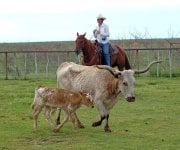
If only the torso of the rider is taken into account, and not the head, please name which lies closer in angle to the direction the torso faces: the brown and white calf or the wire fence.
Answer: the brown and white calf

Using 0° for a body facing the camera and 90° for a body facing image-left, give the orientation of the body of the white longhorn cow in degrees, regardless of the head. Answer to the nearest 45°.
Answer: approximately 315°

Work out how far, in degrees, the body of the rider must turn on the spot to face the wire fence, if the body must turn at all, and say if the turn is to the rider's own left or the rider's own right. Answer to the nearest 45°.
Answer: approximately 135° to the rider's own right

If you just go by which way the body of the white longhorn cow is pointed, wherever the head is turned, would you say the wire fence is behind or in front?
behind
